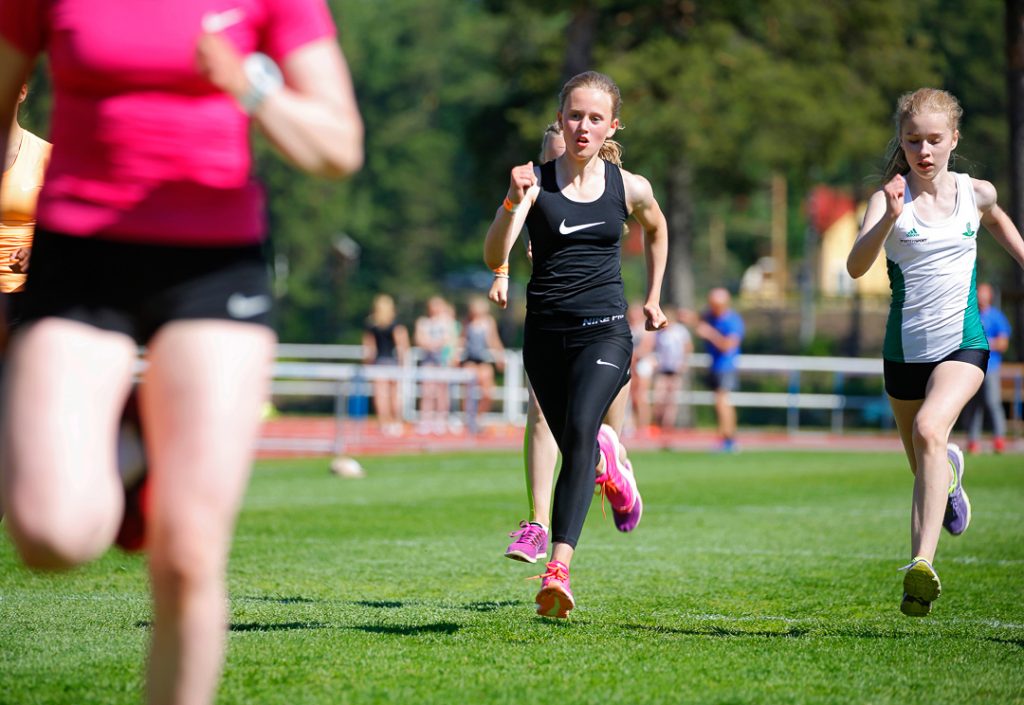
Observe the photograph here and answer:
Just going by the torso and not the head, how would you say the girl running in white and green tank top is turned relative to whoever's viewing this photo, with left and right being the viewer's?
facing the viewer

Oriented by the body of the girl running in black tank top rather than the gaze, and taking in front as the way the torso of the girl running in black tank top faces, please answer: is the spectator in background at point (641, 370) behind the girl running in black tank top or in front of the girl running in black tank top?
behind

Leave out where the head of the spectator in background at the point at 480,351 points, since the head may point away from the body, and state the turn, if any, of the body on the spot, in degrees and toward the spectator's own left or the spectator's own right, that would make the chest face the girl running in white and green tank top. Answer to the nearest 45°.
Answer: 0° — they already face them

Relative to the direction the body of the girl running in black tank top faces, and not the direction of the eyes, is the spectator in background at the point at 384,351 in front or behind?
behind

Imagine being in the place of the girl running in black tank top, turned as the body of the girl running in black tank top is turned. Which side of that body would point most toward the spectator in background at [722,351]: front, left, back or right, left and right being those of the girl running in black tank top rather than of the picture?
back

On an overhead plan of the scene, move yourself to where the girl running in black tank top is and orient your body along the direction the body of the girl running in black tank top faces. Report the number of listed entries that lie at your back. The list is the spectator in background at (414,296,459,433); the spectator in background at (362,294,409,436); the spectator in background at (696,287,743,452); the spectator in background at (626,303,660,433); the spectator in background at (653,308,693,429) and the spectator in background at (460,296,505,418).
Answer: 6

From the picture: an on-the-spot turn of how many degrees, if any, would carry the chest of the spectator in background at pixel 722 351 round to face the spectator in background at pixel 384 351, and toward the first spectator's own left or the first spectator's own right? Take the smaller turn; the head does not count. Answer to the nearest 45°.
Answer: approximately 90° to the first spectator's own right

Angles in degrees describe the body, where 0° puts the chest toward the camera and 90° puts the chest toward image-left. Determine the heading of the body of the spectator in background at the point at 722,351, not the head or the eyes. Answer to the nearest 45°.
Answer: approximately 45°

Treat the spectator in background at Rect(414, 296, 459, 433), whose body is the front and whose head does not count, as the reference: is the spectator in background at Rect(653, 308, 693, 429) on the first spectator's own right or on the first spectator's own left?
on the first spectator's own left

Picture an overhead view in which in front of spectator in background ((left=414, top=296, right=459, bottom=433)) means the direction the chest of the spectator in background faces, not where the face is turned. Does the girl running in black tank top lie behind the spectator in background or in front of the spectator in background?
in front

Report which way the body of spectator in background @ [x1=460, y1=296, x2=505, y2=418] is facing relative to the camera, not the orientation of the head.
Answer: toward the camera
